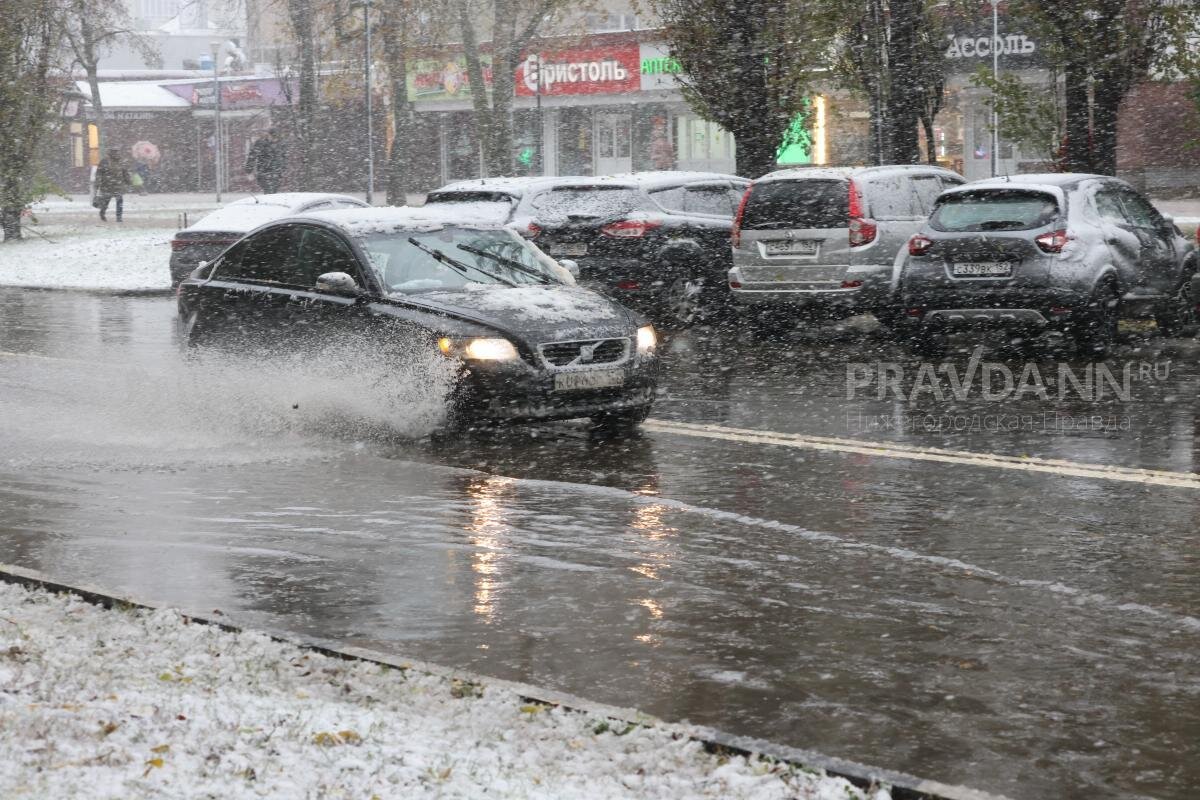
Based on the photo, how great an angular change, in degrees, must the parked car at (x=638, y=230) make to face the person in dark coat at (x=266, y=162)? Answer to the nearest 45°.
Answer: approximately 45° to its left

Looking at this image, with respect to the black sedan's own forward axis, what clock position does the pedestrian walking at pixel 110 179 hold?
The pedestrian walking is roughly at 7 o'clock from the black sedan.

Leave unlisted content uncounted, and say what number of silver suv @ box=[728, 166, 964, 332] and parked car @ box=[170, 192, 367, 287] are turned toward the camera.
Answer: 0

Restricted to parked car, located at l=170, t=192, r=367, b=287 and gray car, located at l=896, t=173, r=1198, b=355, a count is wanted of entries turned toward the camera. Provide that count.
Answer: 0

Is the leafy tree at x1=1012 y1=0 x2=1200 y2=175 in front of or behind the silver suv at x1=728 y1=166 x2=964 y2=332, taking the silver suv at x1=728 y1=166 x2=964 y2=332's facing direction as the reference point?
in front

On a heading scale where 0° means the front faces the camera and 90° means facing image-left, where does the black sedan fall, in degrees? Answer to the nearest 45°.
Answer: approximately 315°

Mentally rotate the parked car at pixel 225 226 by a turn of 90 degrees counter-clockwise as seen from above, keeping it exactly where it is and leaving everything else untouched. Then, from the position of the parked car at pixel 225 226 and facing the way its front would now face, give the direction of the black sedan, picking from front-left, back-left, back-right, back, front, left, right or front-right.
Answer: back-left

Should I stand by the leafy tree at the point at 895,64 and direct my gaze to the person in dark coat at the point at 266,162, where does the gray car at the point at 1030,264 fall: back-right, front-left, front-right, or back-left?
back-left

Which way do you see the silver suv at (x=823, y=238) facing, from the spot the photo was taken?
facing away from the viewer and to the right of the viewer

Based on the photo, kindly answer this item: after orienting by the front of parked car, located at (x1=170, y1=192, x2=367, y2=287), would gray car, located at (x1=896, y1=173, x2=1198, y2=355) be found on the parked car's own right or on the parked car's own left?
on the parked car's own right

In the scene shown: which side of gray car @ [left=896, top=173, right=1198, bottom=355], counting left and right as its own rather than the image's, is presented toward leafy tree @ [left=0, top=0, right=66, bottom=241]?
left

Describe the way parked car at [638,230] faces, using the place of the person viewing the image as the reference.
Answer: facing away from the viewer and to the right of the viewer

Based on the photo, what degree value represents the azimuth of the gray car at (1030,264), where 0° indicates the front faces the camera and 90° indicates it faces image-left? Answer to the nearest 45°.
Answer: approximately 225°
